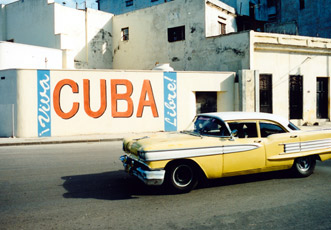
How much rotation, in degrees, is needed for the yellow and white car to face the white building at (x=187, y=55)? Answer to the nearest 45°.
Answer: approximately 135° to its right

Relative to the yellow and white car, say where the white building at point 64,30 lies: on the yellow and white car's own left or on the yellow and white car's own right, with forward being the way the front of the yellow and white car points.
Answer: on the yellow and white car's own right

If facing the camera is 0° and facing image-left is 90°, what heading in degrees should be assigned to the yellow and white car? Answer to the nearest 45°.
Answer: approximately 45°
